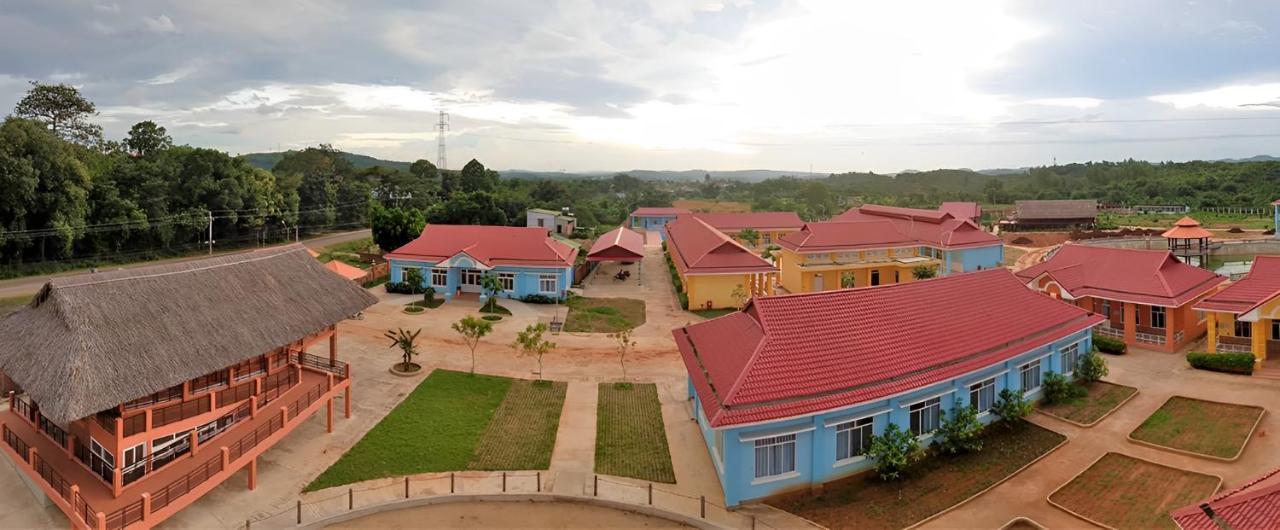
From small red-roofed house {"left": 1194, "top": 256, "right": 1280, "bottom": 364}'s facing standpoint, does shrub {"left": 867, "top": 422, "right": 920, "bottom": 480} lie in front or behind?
in front

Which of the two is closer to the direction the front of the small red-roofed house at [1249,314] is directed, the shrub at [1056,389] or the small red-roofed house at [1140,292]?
the shrub

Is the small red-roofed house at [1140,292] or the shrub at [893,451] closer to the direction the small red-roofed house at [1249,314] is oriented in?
the shrub

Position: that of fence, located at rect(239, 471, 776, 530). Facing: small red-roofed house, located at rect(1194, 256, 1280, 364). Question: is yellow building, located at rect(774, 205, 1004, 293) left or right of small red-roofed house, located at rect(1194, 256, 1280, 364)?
left

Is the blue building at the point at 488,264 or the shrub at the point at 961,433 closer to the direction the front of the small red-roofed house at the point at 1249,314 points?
the shrub

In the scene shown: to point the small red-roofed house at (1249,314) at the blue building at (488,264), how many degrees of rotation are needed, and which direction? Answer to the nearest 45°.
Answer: approximately 90° to its right

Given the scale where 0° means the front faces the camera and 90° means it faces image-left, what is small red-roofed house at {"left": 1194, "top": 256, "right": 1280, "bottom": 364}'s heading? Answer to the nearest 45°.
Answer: approximately 0°

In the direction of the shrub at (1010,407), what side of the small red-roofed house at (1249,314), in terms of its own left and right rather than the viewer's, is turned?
front

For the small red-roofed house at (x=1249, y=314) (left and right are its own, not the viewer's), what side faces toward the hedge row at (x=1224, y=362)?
front

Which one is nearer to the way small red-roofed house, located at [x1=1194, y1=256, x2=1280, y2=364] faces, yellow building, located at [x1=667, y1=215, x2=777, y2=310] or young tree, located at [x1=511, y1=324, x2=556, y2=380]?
the young tree

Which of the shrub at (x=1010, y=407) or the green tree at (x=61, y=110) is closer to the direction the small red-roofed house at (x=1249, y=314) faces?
the shrub
